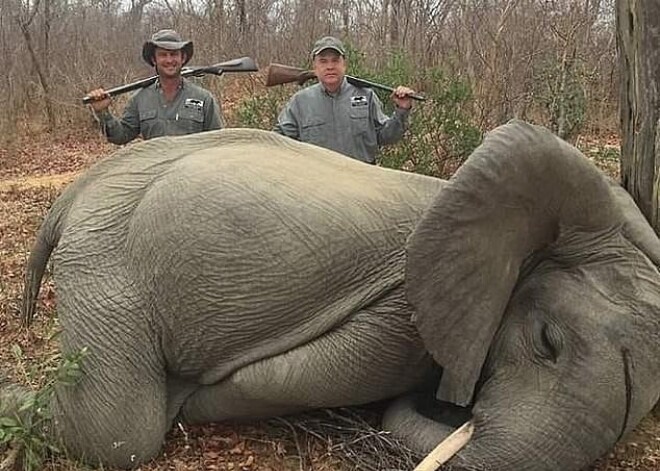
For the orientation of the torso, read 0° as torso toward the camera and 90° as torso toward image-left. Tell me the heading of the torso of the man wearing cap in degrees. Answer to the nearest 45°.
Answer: approximately 0°

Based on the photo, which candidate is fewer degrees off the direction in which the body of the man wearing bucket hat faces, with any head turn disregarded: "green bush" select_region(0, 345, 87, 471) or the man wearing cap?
the green bush

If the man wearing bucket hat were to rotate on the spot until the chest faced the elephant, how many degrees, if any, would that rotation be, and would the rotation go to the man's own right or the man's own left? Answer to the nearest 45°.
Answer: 0° — they already face it

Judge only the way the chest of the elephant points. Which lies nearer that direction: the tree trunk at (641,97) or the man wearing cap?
the tree trunk

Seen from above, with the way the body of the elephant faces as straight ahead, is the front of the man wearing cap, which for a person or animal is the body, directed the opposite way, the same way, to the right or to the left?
to the right

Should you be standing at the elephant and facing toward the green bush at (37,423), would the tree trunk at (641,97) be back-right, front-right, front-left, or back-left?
back-right

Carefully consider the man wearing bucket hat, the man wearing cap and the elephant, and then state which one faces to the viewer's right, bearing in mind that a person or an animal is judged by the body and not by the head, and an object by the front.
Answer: the elephant

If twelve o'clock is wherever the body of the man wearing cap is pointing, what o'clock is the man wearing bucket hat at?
The man wearing bucket hat is roughly at 3 o'clock from the man wearing cap.

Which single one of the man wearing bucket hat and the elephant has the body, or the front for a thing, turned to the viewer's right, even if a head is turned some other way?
the elephant

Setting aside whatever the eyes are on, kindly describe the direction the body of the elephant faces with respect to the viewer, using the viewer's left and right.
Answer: facing to the right of the viewer

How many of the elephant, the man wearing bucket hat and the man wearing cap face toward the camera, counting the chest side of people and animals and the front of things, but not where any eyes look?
2

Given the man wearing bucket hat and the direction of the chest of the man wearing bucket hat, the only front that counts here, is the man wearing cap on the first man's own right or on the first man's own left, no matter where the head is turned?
on the first man's own left

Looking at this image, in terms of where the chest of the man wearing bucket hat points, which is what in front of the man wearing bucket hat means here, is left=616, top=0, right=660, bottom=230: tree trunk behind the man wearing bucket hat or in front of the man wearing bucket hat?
in front

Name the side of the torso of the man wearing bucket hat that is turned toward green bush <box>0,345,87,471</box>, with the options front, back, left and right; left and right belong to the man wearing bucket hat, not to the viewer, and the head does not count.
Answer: front
